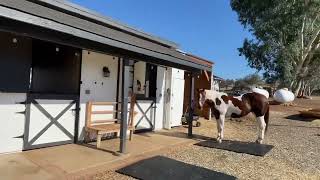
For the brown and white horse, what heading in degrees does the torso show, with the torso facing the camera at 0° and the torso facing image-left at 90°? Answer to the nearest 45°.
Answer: approximately 90°

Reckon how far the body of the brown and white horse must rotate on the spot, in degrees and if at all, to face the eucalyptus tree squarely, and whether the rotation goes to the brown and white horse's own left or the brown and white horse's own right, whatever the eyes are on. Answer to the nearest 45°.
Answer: approximately 90° to the brown and white horse's own right

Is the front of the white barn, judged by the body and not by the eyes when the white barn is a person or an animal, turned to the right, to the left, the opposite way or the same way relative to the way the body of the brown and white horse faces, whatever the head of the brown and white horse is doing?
the opposite way

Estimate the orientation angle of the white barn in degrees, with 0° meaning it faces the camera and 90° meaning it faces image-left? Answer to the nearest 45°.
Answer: approximately 315°

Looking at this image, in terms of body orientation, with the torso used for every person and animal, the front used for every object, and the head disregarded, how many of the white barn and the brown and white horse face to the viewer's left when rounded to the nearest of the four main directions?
1

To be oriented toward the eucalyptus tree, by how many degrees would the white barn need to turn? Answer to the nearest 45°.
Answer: approximately 90° to its left

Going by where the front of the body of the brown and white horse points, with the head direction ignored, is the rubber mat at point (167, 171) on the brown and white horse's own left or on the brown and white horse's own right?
on the brown and white horse's own left
